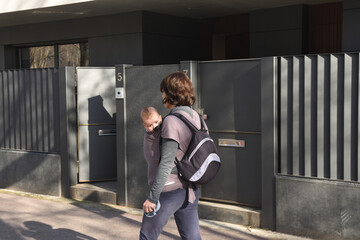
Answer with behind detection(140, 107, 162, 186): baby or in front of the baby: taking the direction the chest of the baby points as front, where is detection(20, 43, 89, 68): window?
behind

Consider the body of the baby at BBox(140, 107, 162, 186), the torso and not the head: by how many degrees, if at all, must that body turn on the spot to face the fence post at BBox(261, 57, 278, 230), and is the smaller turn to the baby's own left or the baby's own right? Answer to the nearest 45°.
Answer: approximately 90° to the baby's own left

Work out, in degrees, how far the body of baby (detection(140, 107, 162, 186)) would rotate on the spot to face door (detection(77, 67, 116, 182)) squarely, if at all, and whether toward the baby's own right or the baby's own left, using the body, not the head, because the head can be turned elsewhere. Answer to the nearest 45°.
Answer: approximately 135° to the baby's own left

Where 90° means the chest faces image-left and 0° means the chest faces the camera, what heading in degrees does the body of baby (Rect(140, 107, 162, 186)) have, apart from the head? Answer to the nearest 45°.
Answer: approximately 315°

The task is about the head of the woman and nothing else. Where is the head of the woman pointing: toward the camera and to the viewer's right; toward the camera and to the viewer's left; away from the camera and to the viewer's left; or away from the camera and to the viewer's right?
away from the camera and to the viewer's left

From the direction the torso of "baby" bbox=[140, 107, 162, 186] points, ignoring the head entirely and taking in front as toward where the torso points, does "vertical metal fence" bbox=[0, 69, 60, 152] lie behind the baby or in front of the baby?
behind

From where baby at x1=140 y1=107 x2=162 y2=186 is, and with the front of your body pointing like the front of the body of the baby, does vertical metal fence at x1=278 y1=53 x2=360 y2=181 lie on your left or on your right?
on your left

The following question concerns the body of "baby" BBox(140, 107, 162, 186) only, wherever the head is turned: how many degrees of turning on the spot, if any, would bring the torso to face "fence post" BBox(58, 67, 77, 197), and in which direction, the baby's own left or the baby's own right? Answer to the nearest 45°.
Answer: approximately 135° to the baby's own left

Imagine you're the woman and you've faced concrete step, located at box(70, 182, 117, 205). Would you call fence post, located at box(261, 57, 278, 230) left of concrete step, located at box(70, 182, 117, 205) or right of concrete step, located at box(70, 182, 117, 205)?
right

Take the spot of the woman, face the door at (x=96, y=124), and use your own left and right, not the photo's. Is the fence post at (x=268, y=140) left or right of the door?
right

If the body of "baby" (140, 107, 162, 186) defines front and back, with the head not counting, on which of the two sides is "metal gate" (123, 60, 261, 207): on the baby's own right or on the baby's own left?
on the baby's own left
